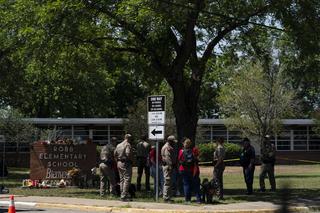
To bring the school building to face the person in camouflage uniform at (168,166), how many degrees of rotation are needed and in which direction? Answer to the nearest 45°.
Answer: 0° — it already faces them

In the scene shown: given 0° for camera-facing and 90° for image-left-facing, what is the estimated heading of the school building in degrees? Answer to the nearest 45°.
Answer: approximately 0°

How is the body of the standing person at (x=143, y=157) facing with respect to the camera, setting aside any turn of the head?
away from the camera

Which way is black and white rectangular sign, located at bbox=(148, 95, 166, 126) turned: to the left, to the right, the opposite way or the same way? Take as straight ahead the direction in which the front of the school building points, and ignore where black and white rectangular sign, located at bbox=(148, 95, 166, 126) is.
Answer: the same way

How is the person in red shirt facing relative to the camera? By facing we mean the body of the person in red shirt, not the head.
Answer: away from the camera

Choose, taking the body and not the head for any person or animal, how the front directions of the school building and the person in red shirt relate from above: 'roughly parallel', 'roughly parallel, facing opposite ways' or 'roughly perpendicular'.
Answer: roughly parallel, facing opposite ways

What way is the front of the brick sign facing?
toward the camera

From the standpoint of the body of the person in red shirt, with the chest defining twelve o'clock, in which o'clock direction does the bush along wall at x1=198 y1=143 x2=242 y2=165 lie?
The bush along wall is roughly at 12 o'clock from the person in red shirt.

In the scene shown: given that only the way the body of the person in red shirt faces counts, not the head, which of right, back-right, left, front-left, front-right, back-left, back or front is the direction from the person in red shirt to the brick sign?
front-left

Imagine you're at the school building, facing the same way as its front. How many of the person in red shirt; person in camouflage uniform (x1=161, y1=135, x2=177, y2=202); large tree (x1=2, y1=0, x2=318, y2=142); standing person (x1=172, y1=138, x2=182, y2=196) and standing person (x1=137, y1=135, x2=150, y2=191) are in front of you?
5

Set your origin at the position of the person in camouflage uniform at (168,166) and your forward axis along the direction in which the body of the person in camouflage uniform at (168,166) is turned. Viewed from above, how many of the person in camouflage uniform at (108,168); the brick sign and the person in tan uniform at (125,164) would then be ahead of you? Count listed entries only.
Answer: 0

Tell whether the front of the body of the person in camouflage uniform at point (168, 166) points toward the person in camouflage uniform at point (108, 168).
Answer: no

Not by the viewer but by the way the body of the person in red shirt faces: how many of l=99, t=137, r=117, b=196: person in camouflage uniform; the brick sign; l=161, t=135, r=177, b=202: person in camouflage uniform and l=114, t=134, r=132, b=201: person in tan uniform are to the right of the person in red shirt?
0

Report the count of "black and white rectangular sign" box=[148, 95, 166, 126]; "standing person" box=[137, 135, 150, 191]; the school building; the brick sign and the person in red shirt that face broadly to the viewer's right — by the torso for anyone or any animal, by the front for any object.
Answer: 0
